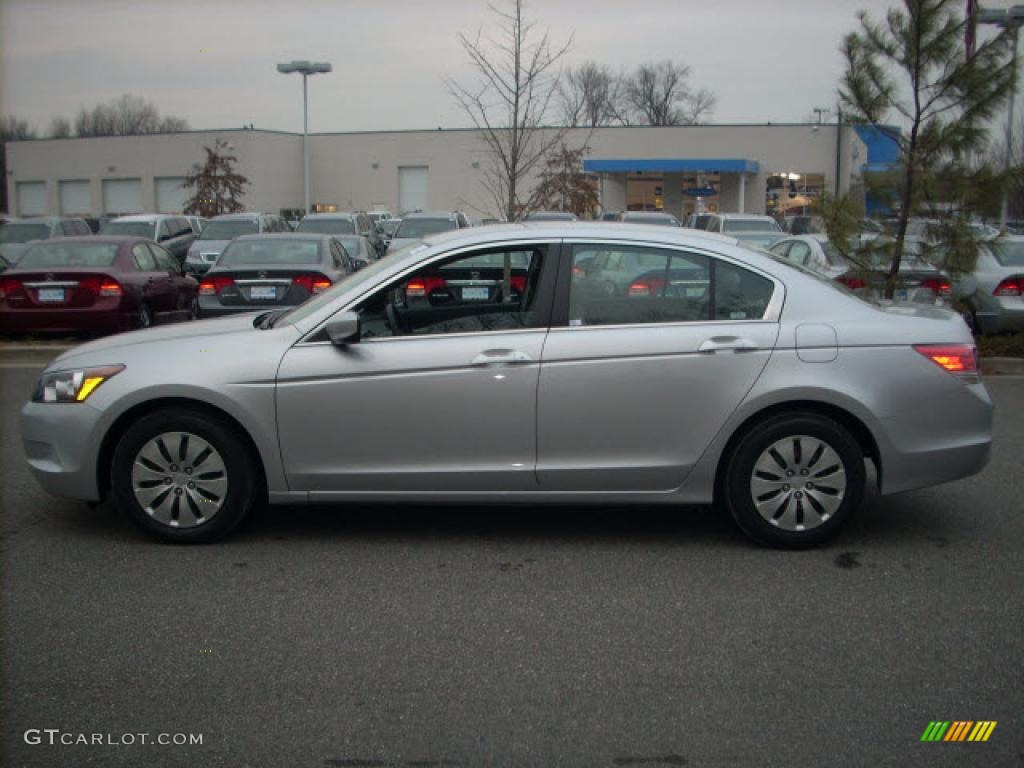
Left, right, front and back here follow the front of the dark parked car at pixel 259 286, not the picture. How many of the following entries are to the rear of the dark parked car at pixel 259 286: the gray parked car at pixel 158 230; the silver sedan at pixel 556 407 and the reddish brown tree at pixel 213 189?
1

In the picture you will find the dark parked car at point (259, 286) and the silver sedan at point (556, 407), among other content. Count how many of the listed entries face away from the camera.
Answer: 1

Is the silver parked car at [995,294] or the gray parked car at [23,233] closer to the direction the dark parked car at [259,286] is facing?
the gray parked car

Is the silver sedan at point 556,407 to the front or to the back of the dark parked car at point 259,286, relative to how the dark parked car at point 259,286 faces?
to the back

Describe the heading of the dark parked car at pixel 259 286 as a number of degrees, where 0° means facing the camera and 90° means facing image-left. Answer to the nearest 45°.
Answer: approximately 180°

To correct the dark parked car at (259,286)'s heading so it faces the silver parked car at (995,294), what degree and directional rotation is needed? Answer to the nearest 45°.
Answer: approximately 90° to its right

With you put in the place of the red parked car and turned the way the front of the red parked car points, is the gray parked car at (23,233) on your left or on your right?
on your left

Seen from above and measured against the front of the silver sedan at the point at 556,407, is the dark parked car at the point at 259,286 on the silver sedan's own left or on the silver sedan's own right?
on the silver sedan's own right

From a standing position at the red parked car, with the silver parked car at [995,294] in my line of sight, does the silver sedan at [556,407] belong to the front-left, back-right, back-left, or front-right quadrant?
front-right

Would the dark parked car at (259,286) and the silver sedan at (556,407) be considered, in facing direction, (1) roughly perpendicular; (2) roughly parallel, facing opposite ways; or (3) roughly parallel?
roughly perpendicular

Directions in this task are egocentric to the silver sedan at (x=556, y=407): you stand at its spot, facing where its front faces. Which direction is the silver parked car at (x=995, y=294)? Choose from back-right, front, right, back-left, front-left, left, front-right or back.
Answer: back-right

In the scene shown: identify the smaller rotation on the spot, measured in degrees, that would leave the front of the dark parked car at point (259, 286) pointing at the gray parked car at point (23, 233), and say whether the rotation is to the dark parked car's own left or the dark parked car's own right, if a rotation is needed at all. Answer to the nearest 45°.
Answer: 0° — it already faces it

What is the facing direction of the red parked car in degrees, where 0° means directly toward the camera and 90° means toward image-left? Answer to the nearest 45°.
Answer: approximately 225°

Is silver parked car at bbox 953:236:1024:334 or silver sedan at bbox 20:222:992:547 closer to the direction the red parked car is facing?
the silver parked car

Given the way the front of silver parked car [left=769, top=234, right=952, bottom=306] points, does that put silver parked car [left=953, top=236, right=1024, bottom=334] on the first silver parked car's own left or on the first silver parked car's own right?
on the first silver parked car's own right

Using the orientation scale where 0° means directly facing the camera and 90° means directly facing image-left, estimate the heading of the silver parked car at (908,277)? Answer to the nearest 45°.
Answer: approximately 135°

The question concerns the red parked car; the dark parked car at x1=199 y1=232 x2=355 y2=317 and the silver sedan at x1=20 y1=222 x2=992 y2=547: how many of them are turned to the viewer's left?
1

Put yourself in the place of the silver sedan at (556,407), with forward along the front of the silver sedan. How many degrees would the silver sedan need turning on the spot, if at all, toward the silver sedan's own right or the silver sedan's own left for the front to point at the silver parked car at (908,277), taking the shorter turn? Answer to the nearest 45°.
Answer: approximately 135° to the silver sedan's own right

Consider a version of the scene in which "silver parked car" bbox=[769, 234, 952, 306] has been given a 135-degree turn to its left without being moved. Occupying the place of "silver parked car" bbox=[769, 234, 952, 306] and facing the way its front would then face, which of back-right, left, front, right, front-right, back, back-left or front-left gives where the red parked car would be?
right

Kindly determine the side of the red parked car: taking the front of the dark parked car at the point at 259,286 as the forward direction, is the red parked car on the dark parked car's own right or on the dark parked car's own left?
on the dark parked car's own left
